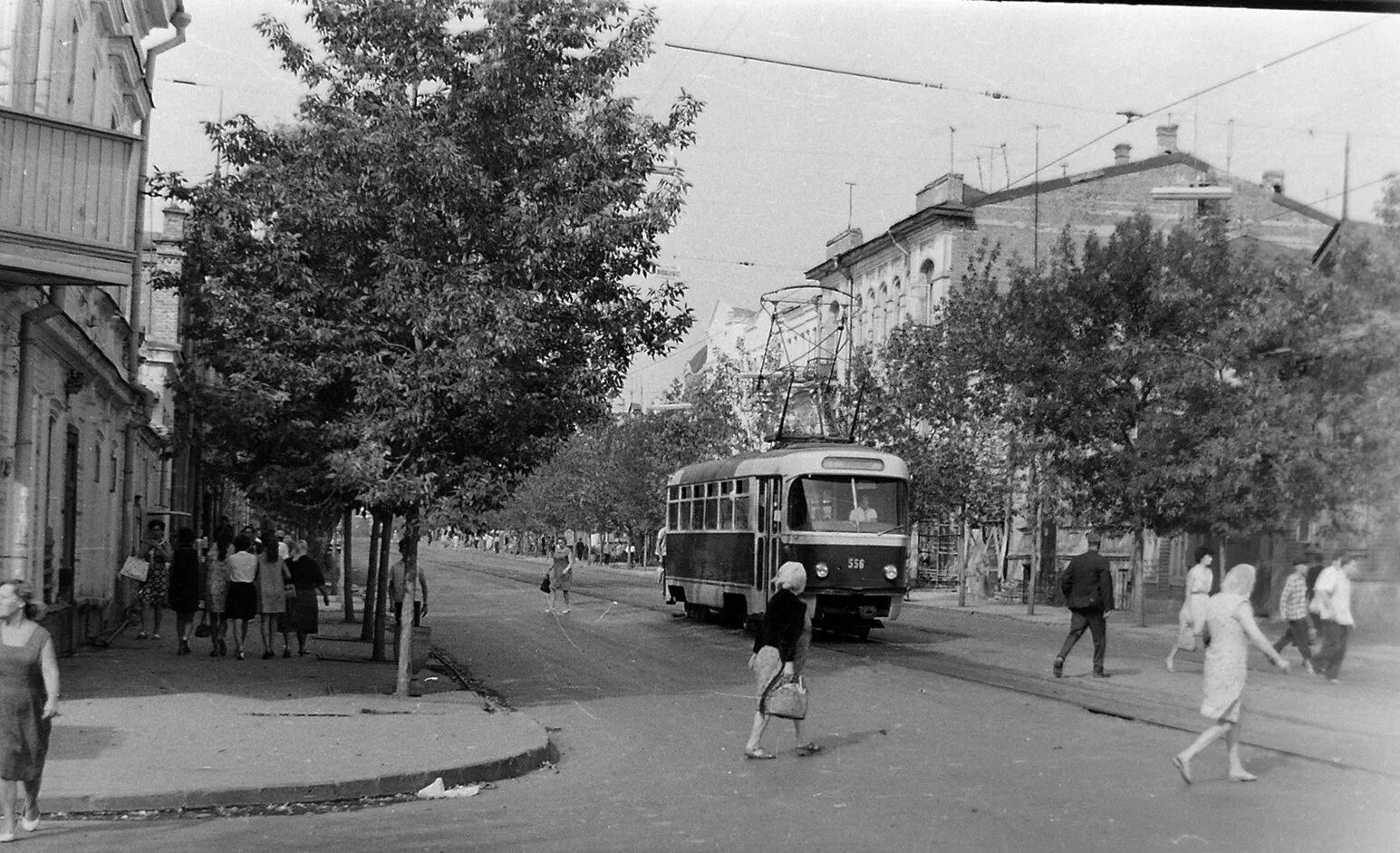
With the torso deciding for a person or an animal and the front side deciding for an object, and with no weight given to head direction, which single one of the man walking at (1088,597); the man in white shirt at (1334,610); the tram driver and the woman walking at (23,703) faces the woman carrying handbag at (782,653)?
the tram driver

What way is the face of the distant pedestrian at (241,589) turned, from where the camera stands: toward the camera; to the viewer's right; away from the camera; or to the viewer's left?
away from the camera

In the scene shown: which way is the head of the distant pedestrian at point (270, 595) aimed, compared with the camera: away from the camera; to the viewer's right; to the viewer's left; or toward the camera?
away from the camera

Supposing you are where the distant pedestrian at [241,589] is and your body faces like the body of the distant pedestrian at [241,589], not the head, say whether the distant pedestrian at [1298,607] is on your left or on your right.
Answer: on your right

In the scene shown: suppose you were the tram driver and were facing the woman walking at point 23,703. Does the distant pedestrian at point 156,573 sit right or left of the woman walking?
right

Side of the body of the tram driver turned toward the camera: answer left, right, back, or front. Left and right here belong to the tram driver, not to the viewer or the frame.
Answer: front

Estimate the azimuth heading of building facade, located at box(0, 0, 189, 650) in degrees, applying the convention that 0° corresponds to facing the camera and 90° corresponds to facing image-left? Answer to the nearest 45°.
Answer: approximately 270°
